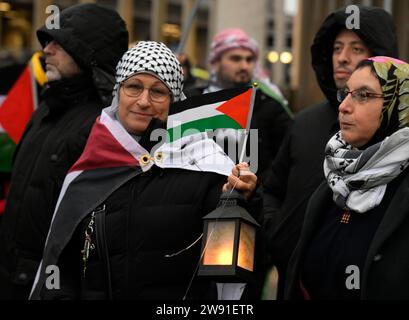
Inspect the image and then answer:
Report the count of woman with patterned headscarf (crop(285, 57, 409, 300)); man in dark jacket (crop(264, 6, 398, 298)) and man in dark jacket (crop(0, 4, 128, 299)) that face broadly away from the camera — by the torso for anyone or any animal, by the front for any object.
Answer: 0

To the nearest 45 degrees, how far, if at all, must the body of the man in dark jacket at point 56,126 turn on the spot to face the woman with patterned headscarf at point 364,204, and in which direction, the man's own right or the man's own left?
approximately 90° to the man's own left

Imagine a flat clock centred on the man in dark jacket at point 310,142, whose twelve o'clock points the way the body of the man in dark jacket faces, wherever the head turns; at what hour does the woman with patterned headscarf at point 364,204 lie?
The woman with patterned headscarf is roughly at 10 o'clock from the man in dark jacket.

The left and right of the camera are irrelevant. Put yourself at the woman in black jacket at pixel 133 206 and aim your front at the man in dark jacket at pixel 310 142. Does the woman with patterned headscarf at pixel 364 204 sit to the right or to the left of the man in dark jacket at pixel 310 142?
right

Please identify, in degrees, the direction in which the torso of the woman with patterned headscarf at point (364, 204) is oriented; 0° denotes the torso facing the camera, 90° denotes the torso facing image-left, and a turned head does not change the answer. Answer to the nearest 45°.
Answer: approximately 45°

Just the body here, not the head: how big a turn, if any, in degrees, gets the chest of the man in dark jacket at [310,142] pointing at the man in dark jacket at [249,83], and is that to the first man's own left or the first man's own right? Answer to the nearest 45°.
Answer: approximately 135° to the first man's own right

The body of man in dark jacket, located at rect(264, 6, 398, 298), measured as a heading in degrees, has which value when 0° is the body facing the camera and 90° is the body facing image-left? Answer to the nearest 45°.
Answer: approximately 45°

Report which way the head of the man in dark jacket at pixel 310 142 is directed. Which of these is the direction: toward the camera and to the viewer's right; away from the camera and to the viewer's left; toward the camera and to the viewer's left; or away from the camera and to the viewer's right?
toward the camera and to the viewer's left

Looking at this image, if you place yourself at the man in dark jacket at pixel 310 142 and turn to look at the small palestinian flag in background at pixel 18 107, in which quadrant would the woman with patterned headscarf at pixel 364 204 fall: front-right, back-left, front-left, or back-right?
back-left

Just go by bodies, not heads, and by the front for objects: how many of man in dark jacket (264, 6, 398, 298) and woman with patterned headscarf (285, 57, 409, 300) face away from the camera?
0

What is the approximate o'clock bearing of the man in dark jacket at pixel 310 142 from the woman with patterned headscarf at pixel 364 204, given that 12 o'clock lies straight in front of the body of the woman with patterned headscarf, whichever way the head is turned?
The man in dark jacket is roughly at 4 o'clock from the woman with patterned headscarf.

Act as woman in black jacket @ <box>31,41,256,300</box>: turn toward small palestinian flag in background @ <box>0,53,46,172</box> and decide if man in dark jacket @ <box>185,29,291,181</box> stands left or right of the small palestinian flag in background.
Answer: right

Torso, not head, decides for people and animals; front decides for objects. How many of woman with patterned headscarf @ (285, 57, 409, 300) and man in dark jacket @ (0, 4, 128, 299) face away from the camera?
0
